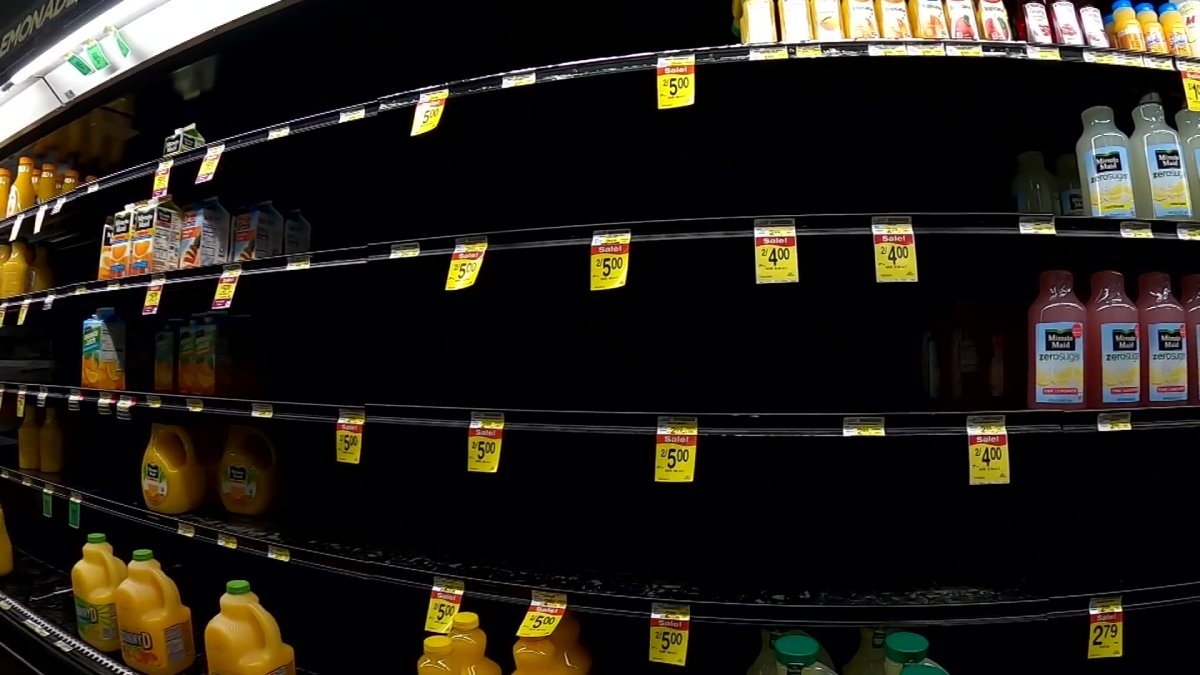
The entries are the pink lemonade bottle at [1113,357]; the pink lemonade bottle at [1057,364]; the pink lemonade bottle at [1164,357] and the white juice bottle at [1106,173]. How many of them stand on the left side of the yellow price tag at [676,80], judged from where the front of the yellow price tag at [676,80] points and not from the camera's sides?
4

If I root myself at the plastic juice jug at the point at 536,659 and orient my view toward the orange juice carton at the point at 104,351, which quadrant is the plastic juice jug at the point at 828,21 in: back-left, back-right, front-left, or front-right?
back-right

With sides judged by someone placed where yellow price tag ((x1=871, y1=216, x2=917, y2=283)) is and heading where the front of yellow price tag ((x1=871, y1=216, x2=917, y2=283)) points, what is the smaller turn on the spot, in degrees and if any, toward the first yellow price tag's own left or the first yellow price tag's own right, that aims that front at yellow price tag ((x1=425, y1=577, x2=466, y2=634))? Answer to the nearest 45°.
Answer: approximately 90° to the first yellow price tag's own right

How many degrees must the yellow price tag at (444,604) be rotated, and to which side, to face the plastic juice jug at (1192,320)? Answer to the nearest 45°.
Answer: approximately 90° to its left

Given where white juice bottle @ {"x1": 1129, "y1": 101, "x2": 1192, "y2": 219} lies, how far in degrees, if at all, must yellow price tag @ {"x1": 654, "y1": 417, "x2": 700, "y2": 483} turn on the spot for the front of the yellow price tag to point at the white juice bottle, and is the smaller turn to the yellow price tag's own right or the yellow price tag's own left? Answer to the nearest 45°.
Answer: approximately 90° to the yellow price tag's own left

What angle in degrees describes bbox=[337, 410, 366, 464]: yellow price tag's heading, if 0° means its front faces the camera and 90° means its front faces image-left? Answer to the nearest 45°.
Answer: approximately 0°

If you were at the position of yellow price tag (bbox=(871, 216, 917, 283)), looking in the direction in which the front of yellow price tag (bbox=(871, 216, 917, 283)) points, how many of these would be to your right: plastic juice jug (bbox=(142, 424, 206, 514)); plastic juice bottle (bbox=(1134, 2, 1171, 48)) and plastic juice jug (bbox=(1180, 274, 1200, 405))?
1
